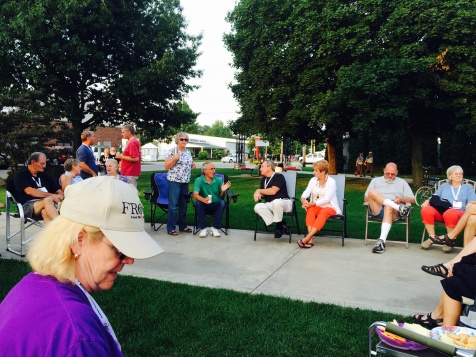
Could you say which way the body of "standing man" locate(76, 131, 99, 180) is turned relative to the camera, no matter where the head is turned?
to the viewer's right

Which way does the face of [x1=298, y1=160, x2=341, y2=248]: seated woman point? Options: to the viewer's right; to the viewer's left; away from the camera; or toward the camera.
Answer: to the viewer's left

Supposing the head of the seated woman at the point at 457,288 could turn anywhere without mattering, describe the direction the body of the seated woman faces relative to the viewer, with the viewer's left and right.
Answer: facing to the left of the viewer

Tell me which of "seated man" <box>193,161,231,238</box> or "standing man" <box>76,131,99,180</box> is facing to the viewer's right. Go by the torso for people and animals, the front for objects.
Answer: the standing man

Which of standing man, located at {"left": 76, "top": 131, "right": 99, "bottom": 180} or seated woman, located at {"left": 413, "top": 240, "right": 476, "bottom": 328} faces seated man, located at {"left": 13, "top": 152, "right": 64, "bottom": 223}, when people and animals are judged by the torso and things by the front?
the seated woman

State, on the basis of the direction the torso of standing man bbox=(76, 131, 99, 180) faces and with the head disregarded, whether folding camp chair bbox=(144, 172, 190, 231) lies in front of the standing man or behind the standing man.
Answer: in front

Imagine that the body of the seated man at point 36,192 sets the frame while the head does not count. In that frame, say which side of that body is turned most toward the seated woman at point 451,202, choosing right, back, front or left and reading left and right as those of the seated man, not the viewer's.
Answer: front

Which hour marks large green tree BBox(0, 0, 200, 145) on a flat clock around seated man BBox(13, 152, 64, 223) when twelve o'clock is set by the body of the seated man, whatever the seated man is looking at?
The large green tree is roughly at 8 o'clock from the seated man.

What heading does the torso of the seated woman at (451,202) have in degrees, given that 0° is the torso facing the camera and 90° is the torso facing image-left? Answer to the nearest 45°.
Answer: approximately 45°

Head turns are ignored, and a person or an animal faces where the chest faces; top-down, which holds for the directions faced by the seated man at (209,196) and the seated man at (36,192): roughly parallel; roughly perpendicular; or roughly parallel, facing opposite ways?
roughly perpendicular

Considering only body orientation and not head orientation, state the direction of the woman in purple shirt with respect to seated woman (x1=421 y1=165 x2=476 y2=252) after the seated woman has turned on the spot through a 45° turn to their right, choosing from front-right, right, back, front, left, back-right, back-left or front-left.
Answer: left

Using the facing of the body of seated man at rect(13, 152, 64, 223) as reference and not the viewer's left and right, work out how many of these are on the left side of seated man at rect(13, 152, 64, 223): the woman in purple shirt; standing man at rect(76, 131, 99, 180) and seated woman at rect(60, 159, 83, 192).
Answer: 2

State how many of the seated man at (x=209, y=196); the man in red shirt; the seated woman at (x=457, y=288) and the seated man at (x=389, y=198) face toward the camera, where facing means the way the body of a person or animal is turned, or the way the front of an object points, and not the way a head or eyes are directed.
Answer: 2

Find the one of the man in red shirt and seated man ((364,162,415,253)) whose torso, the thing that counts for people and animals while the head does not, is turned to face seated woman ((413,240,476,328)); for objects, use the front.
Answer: the seated man

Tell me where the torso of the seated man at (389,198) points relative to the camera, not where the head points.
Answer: toward the camera

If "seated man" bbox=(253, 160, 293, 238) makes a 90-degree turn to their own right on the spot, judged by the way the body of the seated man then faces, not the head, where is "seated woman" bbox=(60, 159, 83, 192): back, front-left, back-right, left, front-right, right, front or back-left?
front-left
